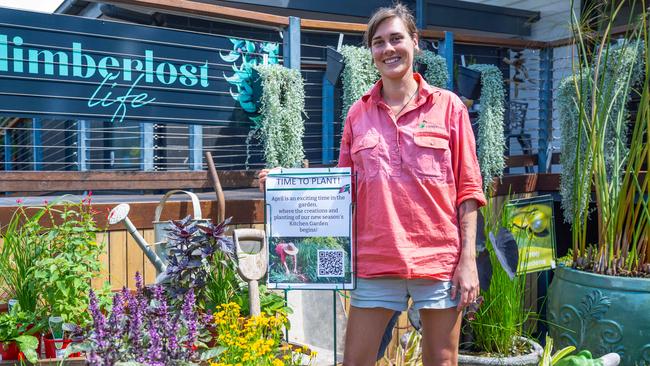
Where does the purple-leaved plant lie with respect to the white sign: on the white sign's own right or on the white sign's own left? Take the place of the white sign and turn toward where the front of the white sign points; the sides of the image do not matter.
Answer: on the white sign's own right

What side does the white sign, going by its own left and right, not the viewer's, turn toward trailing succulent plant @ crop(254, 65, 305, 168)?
back

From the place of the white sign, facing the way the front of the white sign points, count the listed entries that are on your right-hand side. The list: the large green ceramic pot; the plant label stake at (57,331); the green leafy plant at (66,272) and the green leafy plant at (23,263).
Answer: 3

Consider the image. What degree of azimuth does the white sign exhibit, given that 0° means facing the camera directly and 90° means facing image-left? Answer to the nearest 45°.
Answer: approximately 0°

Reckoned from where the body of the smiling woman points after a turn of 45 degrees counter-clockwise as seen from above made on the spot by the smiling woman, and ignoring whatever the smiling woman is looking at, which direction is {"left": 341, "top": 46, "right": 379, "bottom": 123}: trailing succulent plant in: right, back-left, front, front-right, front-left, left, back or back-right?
back-left

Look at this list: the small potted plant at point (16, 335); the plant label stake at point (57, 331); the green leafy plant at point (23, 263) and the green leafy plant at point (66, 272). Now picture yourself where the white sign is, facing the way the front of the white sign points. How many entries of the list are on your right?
4

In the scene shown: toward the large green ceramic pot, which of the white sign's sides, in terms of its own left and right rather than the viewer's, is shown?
left

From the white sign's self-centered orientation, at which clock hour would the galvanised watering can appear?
The galvanised watering can is roughly at 4 o'clock from the white sign.

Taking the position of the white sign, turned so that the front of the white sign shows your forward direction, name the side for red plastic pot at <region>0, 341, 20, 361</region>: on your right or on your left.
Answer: on your right
